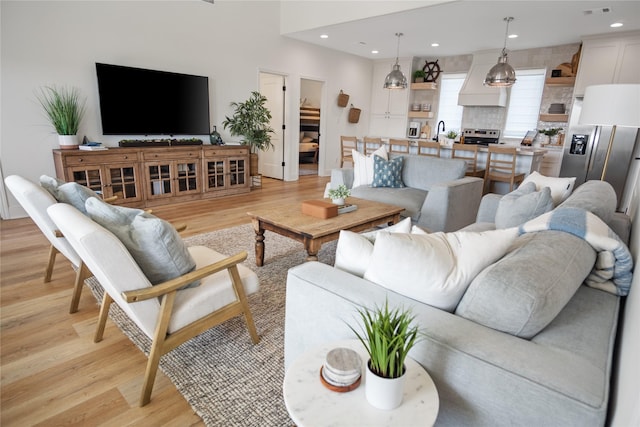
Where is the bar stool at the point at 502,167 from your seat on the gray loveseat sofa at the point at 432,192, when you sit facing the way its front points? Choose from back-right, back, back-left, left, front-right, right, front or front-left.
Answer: back

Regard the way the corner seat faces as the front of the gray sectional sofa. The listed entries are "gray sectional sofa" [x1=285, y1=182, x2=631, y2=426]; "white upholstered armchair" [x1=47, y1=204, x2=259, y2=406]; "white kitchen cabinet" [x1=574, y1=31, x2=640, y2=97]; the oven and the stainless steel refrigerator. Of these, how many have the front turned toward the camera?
3

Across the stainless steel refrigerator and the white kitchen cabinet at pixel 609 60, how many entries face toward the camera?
2

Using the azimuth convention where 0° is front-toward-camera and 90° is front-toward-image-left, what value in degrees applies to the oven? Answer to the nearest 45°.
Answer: approximately 0°

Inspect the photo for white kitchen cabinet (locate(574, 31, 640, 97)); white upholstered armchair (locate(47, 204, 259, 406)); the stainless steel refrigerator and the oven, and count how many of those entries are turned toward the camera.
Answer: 3

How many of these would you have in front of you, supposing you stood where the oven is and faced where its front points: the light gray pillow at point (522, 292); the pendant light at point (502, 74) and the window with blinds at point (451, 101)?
2

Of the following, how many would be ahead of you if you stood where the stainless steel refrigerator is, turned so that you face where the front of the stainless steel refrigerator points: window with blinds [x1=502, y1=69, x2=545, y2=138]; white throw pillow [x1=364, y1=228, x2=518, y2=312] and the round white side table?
2

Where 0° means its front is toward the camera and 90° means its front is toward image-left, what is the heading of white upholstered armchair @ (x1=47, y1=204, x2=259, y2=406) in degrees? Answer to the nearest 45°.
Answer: approximately 225°
